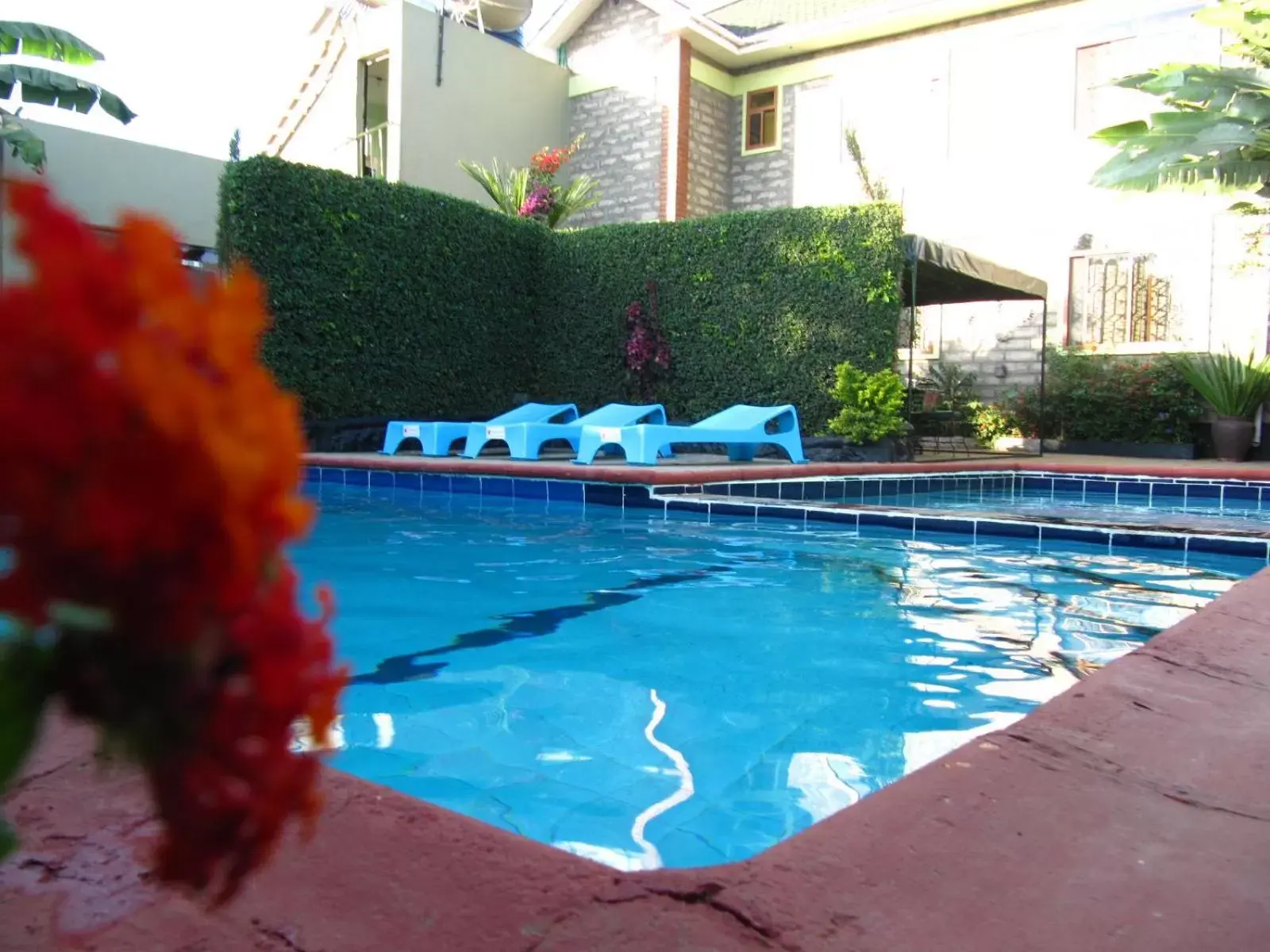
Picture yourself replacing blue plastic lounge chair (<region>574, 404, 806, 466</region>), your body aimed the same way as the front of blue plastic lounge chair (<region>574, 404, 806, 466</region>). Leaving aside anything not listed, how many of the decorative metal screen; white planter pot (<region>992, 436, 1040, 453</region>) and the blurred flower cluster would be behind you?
2

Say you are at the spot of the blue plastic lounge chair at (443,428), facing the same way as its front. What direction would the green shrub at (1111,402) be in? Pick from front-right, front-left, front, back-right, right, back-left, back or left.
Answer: back-left

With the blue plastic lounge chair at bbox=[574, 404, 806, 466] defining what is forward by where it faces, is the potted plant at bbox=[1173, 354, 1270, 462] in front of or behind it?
behind

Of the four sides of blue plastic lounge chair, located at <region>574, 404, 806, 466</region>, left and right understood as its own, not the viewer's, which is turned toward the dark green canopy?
back

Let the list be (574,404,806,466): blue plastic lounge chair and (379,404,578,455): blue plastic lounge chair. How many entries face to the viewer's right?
0

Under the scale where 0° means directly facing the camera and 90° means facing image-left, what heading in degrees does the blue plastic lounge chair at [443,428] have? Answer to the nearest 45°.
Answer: approximately 45°

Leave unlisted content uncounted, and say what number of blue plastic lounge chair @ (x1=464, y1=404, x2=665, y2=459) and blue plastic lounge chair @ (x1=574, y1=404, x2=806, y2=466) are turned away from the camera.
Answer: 0

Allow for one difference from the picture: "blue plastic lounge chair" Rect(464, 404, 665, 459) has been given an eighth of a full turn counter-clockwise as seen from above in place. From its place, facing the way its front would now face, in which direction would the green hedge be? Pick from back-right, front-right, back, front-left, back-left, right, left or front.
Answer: back

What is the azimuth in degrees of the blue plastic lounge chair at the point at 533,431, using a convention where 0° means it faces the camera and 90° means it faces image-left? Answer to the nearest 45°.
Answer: approximately 45°

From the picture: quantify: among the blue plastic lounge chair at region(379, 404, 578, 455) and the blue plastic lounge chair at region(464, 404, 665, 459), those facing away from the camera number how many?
0

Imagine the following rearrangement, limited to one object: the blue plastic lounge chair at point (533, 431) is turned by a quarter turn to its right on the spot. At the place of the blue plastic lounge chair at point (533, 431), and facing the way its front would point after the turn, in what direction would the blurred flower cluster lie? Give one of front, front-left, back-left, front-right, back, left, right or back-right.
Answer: back-left

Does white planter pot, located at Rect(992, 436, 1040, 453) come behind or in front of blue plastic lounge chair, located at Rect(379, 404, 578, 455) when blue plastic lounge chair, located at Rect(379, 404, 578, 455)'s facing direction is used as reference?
behind
